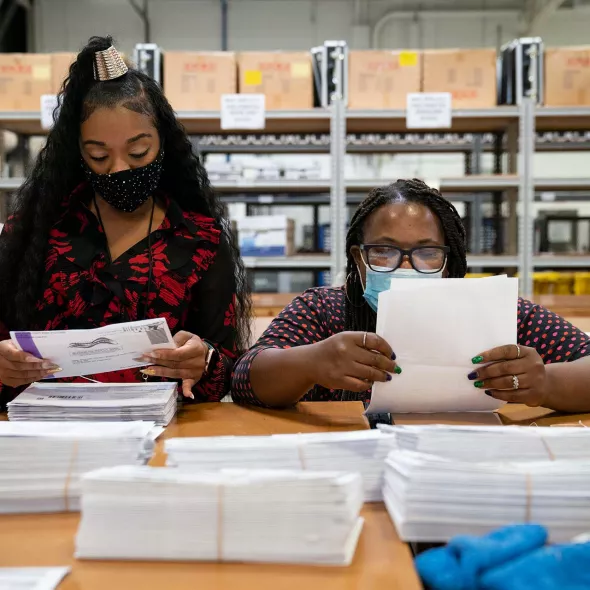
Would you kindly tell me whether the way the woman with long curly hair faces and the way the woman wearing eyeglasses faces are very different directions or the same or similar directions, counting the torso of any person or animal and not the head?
same or similar directions

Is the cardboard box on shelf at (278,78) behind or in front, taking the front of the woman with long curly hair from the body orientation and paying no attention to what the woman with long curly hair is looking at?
behind

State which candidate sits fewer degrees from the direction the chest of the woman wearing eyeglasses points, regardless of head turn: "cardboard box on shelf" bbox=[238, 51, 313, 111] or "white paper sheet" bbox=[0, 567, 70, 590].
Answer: the white paper sheet

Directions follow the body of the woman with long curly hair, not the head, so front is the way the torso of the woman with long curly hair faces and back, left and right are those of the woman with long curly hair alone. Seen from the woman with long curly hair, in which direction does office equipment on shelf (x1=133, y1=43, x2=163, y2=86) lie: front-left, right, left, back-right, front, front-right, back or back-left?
back

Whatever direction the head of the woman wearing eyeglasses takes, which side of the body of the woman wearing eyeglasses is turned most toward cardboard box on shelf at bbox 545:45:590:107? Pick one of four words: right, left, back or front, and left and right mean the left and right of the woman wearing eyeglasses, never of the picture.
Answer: back

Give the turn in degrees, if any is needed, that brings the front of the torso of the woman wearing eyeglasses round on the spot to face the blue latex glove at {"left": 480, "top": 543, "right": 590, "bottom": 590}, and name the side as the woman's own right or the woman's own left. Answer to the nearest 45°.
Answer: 0° — they already face it

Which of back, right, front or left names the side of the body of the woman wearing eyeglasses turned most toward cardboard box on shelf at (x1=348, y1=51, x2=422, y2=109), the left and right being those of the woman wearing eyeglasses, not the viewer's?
back

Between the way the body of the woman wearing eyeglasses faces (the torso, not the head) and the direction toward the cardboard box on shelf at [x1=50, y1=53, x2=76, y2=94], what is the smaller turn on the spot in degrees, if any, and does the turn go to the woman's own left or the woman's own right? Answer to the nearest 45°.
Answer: approximately 135° to the woman's own right

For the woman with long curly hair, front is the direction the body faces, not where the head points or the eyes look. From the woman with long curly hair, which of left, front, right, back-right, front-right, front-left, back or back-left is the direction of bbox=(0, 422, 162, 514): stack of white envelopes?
front

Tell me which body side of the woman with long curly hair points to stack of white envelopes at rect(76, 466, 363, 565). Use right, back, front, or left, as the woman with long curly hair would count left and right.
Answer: front

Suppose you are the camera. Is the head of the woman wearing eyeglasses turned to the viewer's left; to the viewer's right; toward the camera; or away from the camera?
toward the camera

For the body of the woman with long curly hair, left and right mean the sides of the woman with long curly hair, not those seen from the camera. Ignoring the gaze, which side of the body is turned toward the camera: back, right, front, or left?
front

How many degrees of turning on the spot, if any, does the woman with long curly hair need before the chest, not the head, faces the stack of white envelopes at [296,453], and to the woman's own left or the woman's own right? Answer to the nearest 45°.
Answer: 0° — they already face it

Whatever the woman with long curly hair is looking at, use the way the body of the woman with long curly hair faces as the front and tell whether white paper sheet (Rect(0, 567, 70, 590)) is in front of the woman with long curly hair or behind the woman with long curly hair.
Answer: in front

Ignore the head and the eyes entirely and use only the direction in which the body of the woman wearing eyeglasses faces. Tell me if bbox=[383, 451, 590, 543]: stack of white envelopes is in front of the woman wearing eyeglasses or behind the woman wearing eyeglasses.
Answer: in front

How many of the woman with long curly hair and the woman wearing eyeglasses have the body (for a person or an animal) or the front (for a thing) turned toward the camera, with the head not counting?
2

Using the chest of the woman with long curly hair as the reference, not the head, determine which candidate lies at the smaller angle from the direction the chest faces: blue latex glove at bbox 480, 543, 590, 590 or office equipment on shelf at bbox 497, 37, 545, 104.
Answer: the blue latex glove
